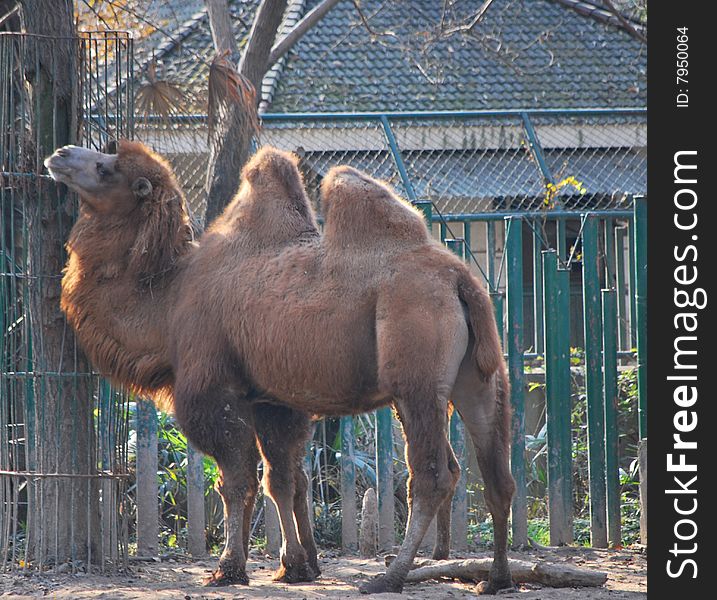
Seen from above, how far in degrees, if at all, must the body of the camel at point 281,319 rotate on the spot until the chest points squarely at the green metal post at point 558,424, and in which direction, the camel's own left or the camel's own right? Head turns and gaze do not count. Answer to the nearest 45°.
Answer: approximately 135° to the camel's own right

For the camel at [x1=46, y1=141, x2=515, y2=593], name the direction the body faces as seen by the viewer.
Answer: to the viewer's left

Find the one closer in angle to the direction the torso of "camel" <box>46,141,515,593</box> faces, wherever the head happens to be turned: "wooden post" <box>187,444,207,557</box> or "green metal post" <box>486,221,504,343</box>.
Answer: the wooden post

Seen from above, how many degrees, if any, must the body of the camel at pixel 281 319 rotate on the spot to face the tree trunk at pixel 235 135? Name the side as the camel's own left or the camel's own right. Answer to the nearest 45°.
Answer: approximately 90° to the camel's own right

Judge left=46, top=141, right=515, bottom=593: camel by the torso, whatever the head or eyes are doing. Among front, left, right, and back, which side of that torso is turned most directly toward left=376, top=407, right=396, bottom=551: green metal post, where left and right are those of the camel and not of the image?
right

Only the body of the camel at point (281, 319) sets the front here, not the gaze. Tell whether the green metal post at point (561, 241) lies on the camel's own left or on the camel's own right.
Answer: on the camel's own right
